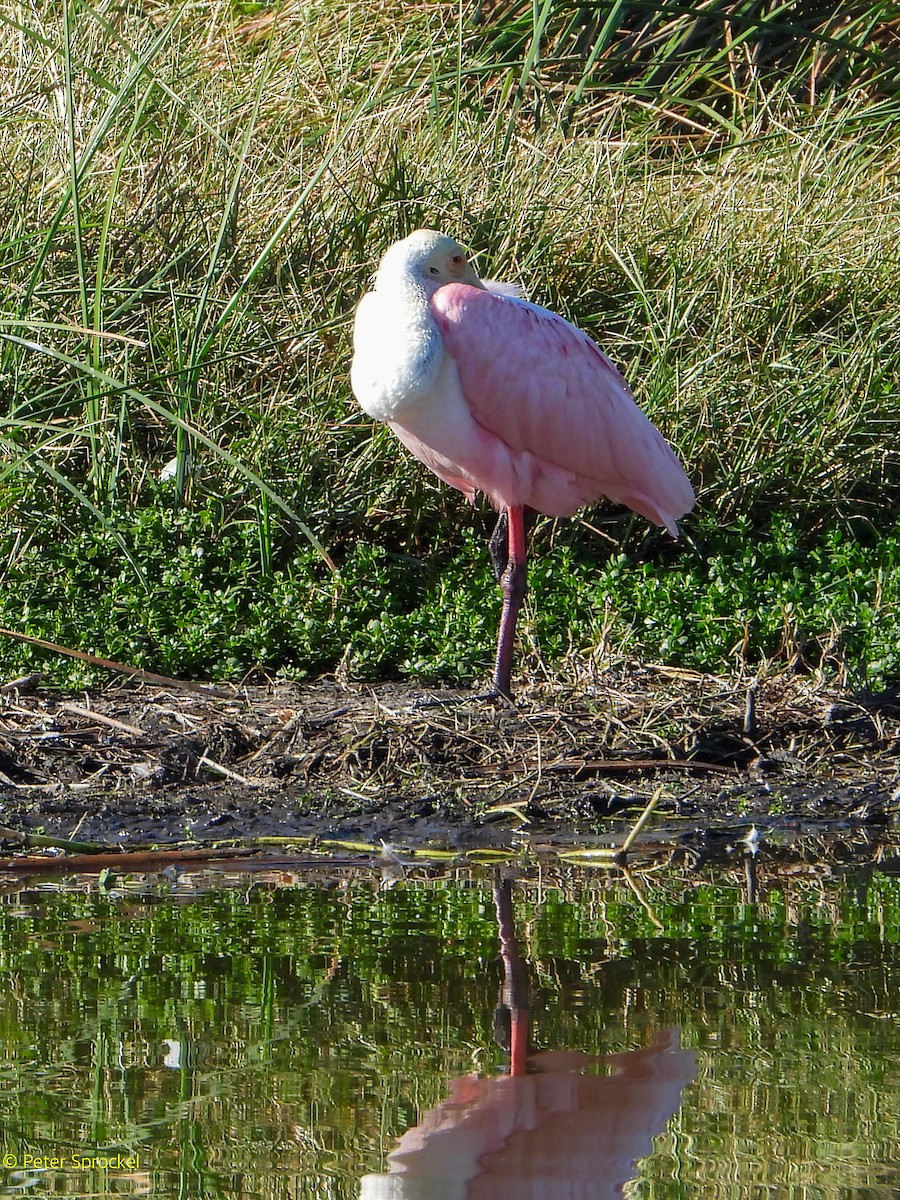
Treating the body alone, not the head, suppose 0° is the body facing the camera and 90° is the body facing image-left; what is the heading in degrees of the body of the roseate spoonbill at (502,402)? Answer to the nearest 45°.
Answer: approximately 90°
